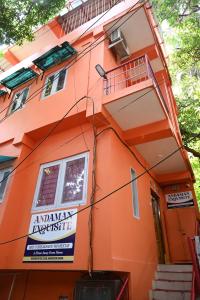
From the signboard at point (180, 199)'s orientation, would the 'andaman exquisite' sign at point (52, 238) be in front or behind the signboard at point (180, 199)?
in front

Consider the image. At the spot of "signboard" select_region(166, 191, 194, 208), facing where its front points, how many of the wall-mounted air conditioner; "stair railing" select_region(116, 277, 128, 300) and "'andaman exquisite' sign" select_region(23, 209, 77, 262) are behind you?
0

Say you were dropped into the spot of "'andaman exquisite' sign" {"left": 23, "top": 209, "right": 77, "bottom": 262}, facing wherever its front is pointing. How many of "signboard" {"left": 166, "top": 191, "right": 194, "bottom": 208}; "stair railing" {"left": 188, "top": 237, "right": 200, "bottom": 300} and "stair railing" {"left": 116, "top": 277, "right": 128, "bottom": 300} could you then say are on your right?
0

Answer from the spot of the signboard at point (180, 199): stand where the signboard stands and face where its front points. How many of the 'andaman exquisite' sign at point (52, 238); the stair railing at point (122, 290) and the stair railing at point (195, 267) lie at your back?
0

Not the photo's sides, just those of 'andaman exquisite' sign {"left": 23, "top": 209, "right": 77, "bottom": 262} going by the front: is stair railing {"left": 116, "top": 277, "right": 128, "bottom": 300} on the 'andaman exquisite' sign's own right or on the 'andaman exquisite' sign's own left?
on the 'andaman exquisite' sign's own left

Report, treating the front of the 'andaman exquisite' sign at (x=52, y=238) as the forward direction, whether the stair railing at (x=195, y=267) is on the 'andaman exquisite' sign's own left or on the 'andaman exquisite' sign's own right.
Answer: on the 'andaman exquisite' sign's own left

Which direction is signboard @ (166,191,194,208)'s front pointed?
toward the camera

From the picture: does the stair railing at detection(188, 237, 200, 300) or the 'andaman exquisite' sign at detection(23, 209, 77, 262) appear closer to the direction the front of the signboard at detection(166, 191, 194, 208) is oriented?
the stair railing

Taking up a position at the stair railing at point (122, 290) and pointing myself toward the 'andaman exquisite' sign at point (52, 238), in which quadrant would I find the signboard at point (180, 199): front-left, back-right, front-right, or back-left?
back-right
